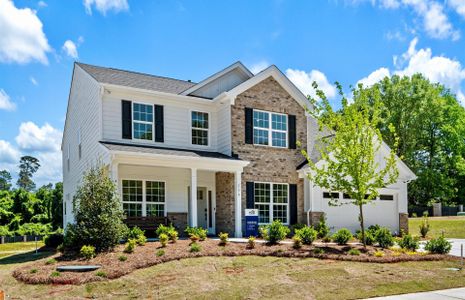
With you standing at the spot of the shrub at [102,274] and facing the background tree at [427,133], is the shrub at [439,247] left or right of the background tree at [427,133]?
right

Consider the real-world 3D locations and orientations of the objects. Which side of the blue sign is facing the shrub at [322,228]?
left

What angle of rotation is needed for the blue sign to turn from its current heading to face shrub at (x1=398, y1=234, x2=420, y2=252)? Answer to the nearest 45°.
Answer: approximately 45° to its left

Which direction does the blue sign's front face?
toward the camera

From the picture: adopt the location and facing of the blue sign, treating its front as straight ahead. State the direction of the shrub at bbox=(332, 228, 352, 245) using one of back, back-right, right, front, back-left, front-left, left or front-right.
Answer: front-left
